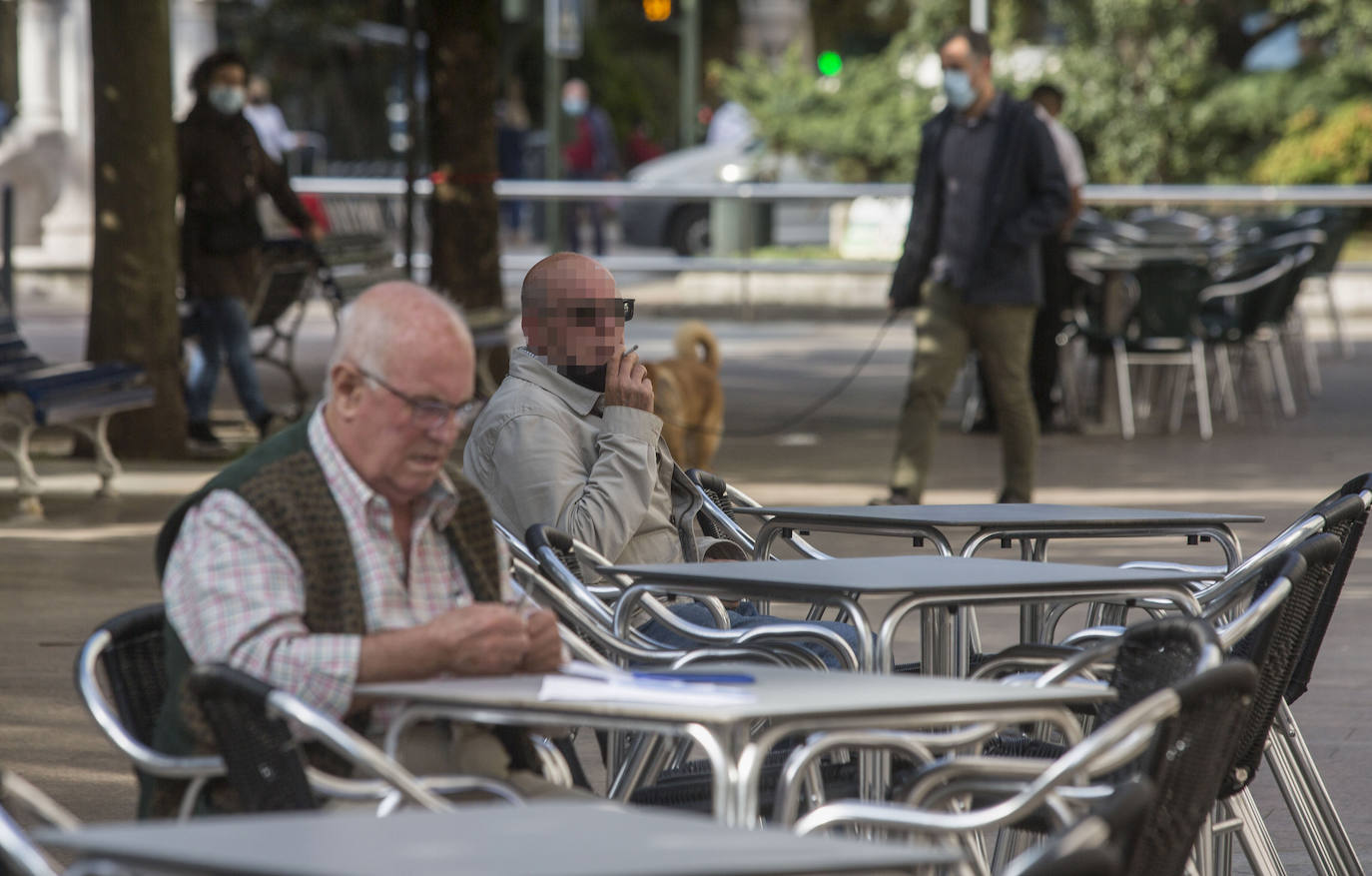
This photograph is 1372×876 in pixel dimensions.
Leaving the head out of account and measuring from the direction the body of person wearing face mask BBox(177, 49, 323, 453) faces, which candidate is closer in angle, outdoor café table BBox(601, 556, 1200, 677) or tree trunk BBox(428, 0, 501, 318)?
the outdoor café table

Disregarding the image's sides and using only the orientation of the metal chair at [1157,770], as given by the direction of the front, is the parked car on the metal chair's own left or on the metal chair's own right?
on the metal chair's own right

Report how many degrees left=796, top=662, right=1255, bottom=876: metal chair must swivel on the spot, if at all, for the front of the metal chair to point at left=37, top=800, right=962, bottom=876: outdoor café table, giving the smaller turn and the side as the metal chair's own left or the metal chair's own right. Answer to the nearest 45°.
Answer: approximately 45° to the metal chair's own left

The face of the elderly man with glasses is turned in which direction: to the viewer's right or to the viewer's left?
to the viewer's right

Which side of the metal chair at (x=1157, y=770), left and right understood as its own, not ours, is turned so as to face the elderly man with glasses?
front

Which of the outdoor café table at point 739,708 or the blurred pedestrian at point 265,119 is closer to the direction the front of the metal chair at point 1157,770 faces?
the outdoor café table
